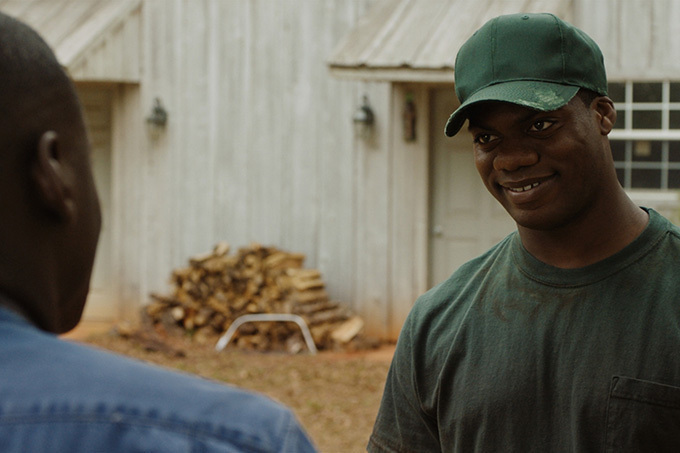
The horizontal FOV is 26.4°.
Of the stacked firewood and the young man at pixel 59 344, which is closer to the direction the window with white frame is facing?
the young man

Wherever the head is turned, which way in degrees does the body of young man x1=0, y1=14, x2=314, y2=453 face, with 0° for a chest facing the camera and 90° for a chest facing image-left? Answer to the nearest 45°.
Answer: approximately 225°

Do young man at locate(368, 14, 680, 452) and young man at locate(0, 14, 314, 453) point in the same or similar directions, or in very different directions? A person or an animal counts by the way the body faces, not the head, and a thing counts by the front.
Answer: very different directions

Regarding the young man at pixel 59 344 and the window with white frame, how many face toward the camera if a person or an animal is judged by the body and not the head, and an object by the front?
1

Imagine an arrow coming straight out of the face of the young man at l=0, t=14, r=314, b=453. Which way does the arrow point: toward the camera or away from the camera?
away from the camera

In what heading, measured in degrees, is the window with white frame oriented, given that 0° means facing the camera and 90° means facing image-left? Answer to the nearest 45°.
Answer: approximately 0°

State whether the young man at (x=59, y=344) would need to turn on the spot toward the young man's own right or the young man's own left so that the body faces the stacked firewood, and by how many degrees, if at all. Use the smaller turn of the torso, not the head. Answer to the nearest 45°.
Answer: approximately 45° to the young man's own left
